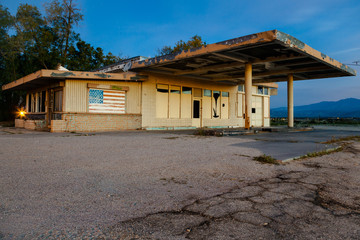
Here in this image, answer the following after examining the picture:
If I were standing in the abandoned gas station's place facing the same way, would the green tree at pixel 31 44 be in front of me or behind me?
behind
